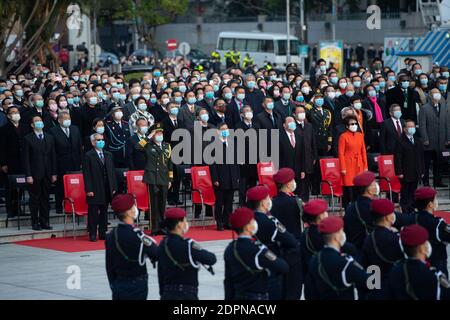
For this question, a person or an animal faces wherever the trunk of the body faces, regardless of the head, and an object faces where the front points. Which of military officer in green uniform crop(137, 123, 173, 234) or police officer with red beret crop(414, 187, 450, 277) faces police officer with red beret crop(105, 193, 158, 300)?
the military officer in green uniform

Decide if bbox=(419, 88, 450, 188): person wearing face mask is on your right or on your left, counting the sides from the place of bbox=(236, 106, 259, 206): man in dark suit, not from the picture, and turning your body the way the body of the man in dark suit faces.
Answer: on your left

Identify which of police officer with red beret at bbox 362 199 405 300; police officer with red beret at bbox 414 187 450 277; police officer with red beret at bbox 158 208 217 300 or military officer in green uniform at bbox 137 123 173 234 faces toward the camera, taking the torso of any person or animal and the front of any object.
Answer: the military officer in green uniform

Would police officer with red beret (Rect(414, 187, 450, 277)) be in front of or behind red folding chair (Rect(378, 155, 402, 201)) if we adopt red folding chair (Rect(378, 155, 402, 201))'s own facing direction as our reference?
in front

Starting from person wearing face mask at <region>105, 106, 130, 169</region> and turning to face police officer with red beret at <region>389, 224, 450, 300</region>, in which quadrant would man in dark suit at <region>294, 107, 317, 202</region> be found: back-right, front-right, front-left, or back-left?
front-left

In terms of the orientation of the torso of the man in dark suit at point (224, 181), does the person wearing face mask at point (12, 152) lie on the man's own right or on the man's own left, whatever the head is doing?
on the man's own right

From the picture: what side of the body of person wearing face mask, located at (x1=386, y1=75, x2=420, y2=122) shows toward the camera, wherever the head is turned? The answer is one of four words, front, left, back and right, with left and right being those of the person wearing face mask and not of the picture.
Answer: front

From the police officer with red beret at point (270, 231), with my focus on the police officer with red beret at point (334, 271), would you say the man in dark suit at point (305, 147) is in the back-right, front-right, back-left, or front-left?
back-left

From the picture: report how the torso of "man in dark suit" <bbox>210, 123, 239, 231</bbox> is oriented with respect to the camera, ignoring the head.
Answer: toward the camera

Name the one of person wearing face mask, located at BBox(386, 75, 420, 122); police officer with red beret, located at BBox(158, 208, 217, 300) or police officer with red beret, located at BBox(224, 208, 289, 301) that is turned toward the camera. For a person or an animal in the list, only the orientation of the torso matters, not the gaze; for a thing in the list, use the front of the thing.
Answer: the person wearing face mask
